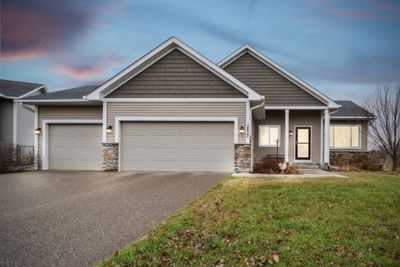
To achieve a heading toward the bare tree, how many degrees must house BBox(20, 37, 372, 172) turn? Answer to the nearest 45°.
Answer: approximately 90° to its left

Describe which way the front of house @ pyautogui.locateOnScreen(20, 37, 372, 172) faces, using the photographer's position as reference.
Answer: facing the viewer

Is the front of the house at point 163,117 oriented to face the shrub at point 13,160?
no

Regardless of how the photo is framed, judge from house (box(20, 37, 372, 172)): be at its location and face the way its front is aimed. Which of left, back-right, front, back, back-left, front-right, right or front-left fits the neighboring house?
back-right

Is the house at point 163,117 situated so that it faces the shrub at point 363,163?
no
